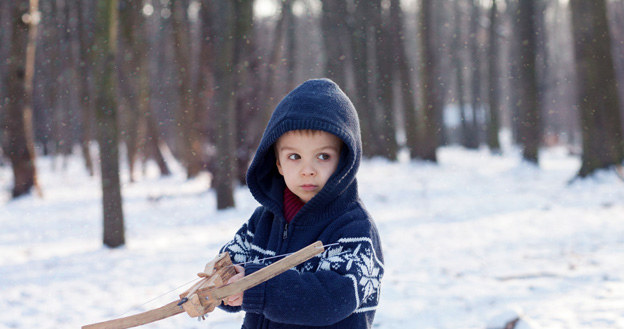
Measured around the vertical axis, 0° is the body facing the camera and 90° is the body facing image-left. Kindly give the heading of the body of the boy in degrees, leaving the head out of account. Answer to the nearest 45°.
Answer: approximately 45°
